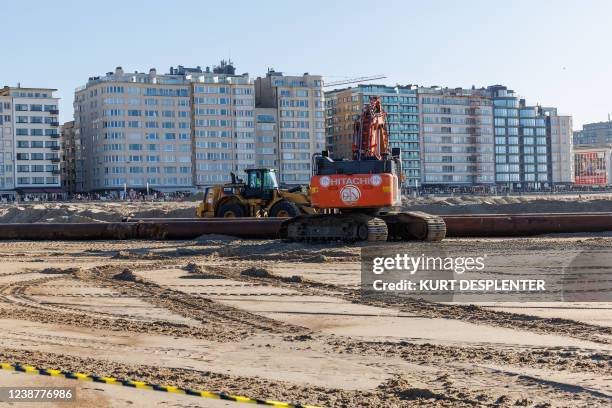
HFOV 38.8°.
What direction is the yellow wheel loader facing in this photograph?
to the viewer's right

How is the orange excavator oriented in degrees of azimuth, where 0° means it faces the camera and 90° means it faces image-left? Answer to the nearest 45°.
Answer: approximately 180°

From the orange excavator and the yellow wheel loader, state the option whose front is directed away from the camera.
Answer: the orange excavator

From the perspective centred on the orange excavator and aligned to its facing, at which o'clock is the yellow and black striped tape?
The yellow and black striped tape is roughly at 6 o'clock from the orange excavator.

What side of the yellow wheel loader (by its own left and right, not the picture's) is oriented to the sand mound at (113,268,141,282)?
right

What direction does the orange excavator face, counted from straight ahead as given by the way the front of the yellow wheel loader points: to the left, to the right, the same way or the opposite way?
to the left

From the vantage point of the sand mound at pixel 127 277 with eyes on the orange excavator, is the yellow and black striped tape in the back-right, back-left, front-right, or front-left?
back-right

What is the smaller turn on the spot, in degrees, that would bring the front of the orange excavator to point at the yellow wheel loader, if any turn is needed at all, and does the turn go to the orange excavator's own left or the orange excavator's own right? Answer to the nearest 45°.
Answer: approximately 45° to the orange excavator's own left

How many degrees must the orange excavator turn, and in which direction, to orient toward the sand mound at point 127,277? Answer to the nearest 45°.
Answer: approximately 135° to its left
